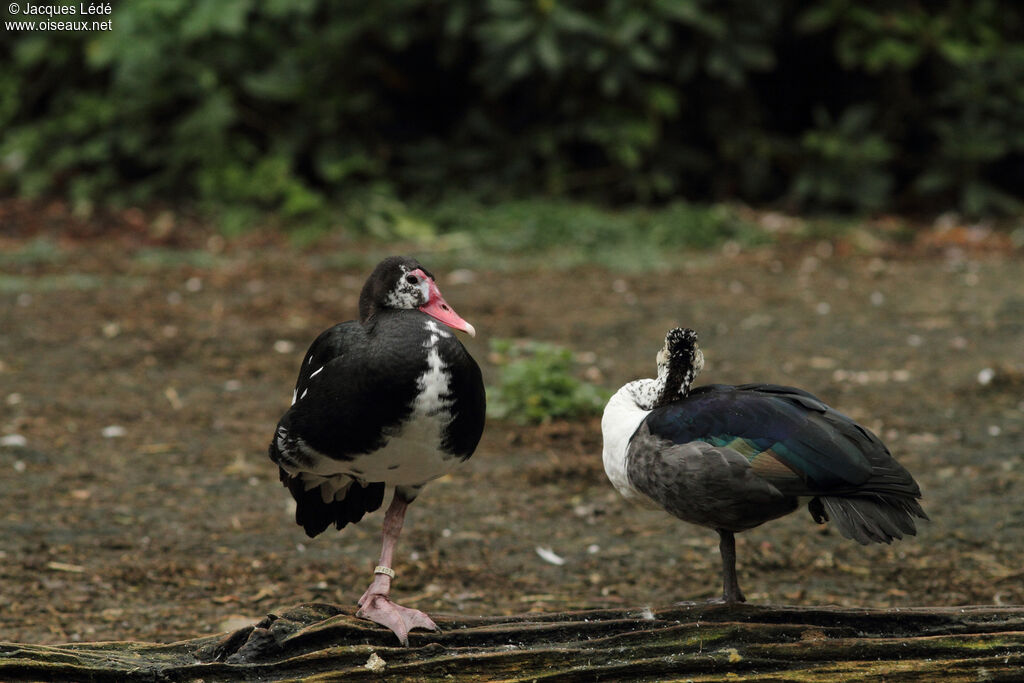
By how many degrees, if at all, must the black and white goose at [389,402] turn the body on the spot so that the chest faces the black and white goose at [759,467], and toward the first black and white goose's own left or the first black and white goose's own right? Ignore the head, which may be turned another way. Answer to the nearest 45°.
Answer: approximately 45° to the first black and white goose's own left

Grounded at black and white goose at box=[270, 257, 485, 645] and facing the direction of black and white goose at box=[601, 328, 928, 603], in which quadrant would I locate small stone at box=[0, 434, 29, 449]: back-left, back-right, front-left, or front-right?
back-left

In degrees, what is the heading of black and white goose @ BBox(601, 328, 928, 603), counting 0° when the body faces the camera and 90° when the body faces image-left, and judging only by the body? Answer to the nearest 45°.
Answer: approximately 90°

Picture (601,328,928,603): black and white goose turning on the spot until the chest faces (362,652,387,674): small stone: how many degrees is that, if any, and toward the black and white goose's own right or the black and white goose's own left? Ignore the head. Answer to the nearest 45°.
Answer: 0° — it already faces it

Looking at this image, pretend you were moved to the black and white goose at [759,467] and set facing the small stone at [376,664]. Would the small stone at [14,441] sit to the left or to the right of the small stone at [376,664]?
right

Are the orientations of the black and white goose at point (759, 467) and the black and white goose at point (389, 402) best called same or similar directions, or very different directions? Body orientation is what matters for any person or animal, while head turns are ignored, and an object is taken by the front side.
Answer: very different directions

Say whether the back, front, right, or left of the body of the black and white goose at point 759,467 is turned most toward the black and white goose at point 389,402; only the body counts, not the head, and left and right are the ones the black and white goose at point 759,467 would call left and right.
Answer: front

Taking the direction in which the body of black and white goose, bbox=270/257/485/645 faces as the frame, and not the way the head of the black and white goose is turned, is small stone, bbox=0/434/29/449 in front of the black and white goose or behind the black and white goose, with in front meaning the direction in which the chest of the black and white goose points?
behind

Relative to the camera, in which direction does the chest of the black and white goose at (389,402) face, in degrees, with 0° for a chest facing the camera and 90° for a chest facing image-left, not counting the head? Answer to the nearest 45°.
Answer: approximately 315°

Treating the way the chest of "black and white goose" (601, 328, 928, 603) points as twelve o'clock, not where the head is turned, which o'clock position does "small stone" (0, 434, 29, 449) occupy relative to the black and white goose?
The small stone is roughly at 1 o'clock from the black and white goose.

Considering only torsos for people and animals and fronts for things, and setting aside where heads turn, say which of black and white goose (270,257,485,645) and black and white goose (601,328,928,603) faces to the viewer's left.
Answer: black and white goose (601,328,928,603)

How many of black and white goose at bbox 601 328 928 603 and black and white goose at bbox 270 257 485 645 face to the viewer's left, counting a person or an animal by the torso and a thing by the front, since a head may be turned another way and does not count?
1
